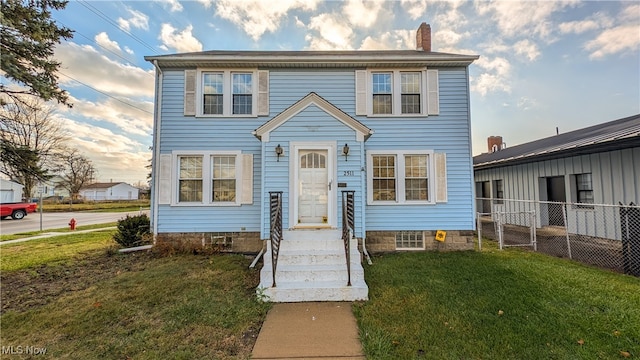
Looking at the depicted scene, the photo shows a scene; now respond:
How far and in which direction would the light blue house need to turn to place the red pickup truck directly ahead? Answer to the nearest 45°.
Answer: approximately 135° to its right

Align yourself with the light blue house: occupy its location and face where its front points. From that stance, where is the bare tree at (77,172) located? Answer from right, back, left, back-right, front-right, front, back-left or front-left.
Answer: back-right

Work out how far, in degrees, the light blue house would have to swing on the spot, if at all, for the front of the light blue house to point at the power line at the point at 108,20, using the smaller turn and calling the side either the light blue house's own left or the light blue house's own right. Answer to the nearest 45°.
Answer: approximately 90° to the light blue house's own right

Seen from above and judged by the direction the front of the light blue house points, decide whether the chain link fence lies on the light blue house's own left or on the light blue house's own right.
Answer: on the light blue house's own left

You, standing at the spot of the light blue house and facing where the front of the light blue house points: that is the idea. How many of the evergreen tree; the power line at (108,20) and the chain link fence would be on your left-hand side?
1

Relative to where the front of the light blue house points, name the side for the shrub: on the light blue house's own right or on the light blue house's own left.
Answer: on the light blue house's own right

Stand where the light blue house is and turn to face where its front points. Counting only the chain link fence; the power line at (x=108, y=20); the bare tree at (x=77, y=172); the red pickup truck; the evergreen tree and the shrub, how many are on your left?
1

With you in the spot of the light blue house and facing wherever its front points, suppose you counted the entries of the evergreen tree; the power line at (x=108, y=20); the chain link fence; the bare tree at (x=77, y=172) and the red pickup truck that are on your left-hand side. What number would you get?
1

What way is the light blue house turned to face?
toward the camera

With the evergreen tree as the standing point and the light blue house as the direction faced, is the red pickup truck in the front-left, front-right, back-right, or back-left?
back-left
